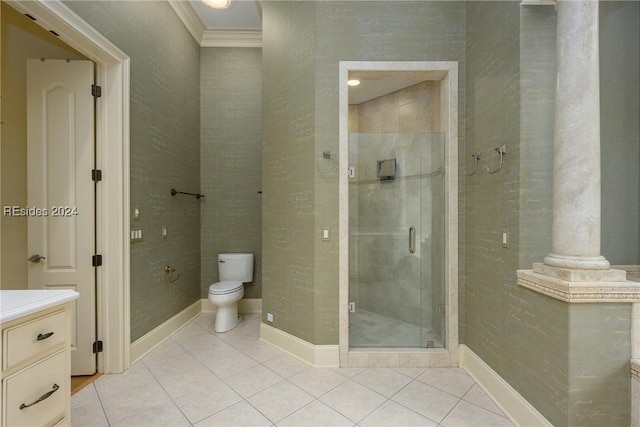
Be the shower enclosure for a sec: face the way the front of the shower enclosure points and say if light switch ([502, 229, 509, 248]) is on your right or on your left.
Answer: on your left

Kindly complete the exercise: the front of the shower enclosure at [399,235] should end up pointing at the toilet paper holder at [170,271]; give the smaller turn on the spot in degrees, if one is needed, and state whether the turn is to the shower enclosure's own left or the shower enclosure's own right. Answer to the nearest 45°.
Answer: approximately 90° to the shower enclosure's own right

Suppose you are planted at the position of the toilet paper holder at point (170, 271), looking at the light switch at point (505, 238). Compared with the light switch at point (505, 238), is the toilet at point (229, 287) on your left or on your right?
left

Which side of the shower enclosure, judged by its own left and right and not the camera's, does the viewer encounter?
front

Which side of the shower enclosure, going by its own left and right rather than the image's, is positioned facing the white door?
right

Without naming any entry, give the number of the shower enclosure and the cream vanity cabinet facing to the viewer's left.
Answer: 0

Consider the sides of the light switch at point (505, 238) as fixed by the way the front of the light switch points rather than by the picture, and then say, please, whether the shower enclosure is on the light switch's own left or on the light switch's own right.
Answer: on the light switch's own right

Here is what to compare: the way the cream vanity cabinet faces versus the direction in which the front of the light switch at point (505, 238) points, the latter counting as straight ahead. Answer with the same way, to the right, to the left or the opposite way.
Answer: the opposite way

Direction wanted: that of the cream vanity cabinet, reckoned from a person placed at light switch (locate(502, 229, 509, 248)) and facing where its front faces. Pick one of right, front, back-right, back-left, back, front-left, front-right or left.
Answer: front

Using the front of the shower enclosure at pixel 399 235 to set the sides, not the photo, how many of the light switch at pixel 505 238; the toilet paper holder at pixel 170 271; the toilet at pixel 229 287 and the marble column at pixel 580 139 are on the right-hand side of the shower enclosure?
2

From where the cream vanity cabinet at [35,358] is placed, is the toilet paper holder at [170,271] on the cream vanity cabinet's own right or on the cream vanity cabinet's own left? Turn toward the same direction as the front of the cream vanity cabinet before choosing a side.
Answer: on the cream vanity cabinet's own left

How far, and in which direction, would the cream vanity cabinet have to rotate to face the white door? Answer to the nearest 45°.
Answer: approximately 135° to its left

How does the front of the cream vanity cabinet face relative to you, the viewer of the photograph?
facing the viewer and to the right of the viewer

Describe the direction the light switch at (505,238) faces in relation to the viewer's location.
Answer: facing the viewer and to the left of the viewer
